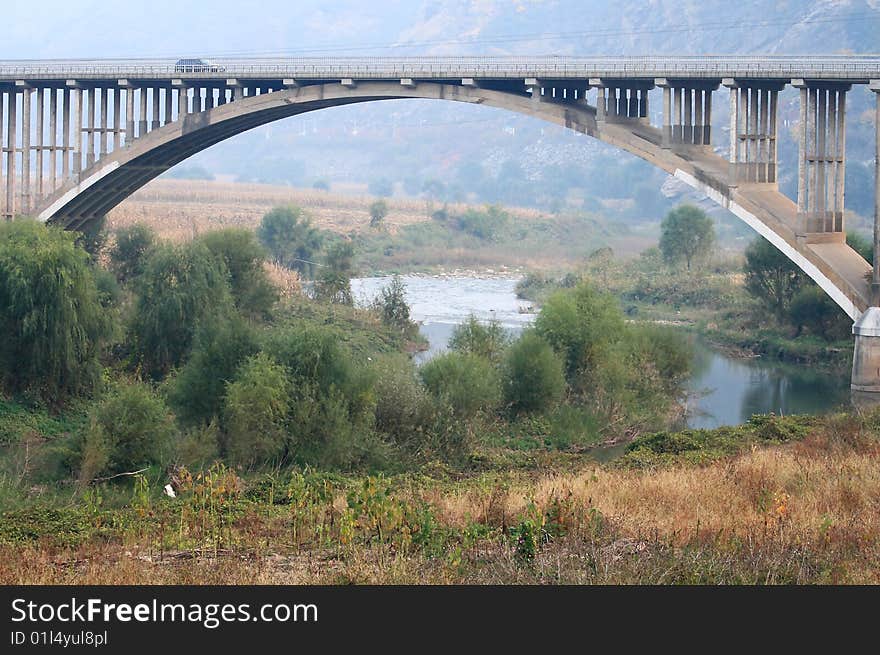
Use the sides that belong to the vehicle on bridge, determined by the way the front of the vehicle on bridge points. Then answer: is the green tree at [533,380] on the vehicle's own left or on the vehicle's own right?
on the vehicle's own right

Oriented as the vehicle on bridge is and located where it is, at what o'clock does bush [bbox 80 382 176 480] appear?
The bush is roughly at 3 o'clock from the vehicle on bridge.

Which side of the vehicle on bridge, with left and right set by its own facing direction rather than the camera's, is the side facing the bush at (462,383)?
right

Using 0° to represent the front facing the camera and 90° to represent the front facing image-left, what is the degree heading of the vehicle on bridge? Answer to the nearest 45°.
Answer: approximately 270°

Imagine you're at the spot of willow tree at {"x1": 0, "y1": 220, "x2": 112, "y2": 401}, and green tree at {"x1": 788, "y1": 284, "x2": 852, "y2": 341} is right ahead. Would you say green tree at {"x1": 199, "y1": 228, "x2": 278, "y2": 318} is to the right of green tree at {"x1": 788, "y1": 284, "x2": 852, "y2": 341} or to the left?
left

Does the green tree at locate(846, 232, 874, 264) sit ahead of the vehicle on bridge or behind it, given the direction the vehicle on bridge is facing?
ahead

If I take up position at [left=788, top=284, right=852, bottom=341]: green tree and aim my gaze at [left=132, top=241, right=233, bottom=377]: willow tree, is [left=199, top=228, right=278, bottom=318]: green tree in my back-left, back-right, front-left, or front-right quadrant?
front-right

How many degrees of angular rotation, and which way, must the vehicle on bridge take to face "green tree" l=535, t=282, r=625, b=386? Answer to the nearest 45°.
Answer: approximately 45° to its right

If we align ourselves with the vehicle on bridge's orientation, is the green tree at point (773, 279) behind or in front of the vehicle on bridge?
in front

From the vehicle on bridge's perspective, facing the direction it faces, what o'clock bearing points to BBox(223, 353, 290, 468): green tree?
The green tree is roughly at 3 o'clock from the vehicle on bridge.

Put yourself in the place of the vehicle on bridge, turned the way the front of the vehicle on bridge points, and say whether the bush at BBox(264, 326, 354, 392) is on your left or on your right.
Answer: on your right

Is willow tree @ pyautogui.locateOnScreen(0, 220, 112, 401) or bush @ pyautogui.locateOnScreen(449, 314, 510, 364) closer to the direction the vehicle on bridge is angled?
the bush

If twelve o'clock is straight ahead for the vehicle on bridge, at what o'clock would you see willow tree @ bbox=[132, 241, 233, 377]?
The willow tree is roughly at 3 o'clock from the vehicle on bridge.

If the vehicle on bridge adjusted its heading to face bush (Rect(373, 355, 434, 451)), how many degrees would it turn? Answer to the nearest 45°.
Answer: approximately 90° to its right

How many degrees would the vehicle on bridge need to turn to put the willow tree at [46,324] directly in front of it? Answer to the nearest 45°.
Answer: approximately 90° to its right
